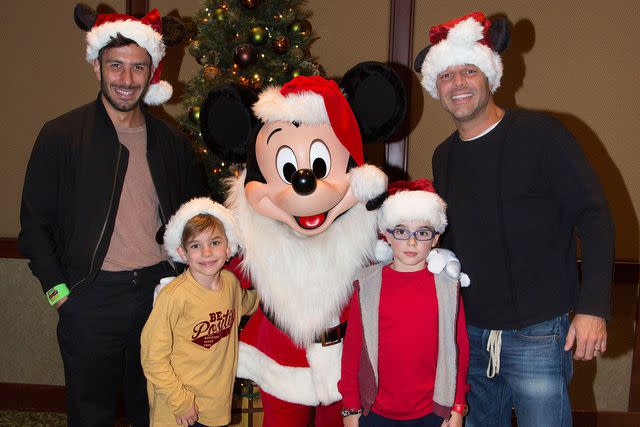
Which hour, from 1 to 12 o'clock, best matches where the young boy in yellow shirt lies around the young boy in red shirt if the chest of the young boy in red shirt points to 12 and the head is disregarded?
The young boy in yellow shirt is roughly at 3 o'clock from the young boy in red shirt.

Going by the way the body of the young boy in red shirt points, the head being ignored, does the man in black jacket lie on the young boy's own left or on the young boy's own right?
on the young boy's own right

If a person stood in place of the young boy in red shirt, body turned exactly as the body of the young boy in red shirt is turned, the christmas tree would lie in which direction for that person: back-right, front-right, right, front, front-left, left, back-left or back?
back-right

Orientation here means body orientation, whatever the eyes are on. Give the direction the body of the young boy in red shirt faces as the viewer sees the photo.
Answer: toward the camera
